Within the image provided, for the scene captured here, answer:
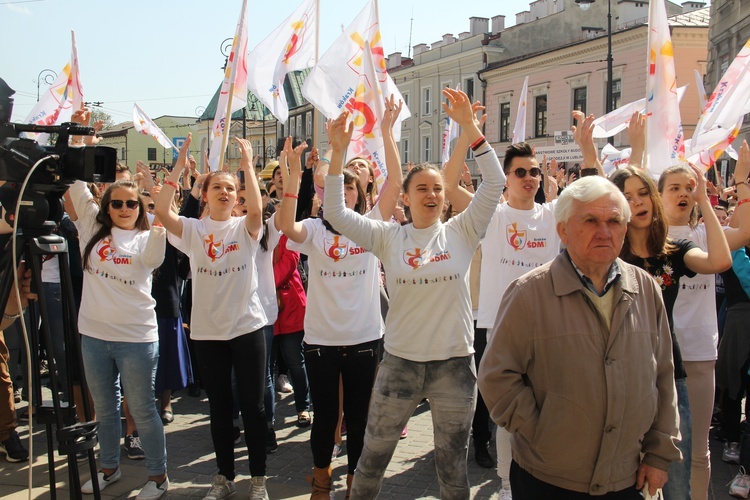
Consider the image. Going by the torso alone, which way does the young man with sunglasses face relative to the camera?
toward the camera

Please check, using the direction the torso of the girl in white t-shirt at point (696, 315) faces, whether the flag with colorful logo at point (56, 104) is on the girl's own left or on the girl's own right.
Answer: on the girl's own right

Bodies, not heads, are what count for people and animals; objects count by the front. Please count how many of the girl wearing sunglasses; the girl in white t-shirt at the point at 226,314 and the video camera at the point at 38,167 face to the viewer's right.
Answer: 1

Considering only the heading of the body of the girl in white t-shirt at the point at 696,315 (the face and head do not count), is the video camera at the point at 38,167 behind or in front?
in front

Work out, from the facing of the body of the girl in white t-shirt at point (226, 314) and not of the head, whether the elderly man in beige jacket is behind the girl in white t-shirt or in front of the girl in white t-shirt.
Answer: in front

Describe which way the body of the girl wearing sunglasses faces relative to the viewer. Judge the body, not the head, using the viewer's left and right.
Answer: facing the viewer

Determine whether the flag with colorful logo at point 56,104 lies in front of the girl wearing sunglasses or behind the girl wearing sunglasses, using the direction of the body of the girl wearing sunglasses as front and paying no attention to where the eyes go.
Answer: behind

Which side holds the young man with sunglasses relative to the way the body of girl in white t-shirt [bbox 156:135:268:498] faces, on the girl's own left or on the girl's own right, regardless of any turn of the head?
on the girl's own left

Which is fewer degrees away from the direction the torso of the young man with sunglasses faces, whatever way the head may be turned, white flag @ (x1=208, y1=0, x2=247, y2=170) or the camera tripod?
the camera tripod

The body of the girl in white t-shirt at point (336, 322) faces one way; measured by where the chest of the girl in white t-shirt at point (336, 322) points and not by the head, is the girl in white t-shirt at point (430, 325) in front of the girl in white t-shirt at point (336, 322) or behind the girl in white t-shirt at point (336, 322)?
in front

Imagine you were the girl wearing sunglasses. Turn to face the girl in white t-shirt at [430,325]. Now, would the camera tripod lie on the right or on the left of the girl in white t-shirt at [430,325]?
right

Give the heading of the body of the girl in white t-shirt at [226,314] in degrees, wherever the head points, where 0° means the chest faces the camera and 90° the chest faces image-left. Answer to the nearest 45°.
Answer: approximately 0°

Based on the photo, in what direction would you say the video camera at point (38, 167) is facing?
to the viewer's right

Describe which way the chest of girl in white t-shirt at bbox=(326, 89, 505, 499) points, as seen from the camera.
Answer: toward the camera

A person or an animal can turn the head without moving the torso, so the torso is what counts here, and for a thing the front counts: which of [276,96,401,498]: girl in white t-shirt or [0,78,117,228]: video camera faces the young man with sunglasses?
the video camera
